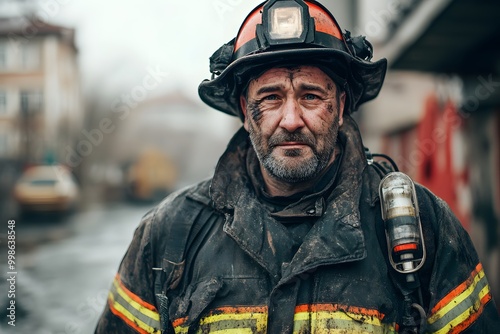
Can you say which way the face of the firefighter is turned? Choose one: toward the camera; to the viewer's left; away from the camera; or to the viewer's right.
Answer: toward the camera

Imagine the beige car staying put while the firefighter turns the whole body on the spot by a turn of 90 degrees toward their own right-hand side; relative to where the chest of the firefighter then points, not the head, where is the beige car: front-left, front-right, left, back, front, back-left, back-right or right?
front-right

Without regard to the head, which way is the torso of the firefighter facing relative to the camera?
toward the camera
